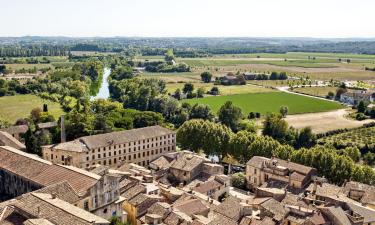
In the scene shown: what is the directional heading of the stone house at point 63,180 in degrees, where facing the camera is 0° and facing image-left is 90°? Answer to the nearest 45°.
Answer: approximately 315°

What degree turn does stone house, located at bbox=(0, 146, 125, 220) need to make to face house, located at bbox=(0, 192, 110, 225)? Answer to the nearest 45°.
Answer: approximately 45° to its right
